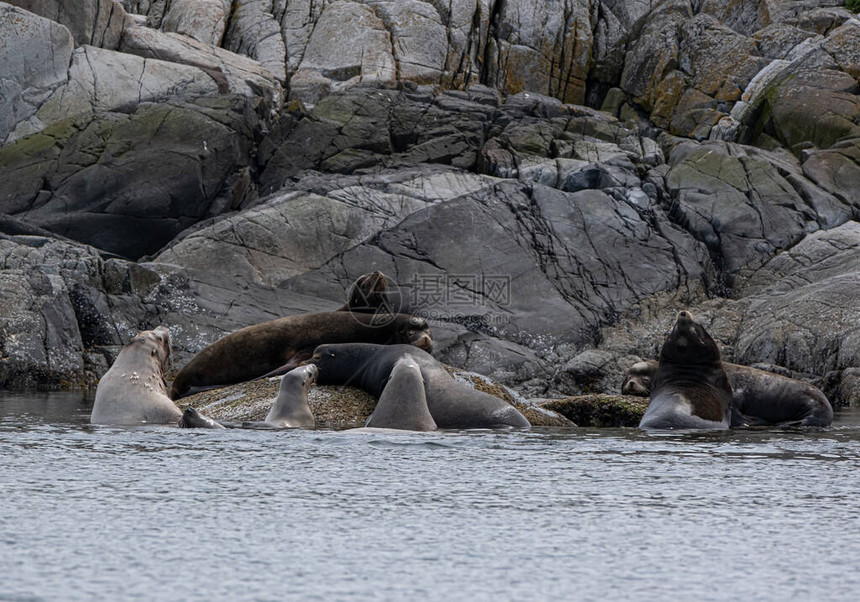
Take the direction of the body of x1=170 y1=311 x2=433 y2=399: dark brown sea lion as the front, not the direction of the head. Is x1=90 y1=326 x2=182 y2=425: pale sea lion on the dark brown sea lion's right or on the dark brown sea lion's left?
on the dark brown sea lion's right

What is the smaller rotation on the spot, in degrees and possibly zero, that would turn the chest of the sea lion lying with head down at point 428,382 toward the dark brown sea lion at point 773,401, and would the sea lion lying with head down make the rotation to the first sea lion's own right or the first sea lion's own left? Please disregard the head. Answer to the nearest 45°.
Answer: approximately 135° to the first sea lion's own right

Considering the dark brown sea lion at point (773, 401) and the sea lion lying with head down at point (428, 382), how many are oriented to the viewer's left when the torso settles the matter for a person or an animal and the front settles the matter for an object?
2

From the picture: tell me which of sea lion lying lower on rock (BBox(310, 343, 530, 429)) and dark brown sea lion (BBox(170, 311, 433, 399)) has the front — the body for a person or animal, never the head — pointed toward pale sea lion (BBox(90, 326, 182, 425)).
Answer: the sea lion lying lower on rock

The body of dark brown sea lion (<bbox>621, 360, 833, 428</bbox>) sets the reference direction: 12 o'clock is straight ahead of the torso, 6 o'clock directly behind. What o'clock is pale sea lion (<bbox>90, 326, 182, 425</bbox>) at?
The pale sea lion is roughly at 11 o'clock from the dark brown sea lion.

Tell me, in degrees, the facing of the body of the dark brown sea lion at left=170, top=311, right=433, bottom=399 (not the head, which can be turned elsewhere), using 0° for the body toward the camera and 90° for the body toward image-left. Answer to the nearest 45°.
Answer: approximately 270°

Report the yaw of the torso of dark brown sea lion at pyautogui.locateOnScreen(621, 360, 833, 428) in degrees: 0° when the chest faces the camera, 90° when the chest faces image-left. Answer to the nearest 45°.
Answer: approximately 90°

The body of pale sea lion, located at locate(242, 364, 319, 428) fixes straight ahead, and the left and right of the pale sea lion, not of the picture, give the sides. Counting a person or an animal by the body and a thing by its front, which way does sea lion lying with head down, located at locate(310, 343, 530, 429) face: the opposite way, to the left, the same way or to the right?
the opposite way

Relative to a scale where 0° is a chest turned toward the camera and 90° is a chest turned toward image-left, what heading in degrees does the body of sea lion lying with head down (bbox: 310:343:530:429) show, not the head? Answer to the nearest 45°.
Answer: approximately 90°

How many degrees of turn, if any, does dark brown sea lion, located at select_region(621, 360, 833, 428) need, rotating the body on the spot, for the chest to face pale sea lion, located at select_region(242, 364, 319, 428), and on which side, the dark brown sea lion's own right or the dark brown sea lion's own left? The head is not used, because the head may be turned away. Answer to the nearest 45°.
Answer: approximately 45° to the dark brown sea lion's own left

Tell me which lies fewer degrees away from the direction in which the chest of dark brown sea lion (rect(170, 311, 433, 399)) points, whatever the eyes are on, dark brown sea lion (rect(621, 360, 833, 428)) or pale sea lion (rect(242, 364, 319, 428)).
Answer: the dark brown sea lion

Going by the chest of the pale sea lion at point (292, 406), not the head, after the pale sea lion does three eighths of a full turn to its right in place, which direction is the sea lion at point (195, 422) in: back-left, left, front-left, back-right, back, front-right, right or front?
front

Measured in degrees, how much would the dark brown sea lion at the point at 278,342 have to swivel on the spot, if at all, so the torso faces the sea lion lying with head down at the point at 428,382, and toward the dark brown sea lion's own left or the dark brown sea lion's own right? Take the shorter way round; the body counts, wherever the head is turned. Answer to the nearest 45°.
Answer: approximately 45° to the dark brown sea lion's own right

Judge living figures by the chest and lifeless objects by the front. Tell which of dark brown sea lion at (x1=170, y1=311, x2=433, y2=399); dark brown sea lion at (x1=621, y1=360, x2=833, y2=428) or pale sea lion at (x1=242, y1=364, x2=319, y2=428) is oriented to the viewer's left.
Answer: dark brown sea lion at (x1=621, y1=360, x2=833, y2=428)
